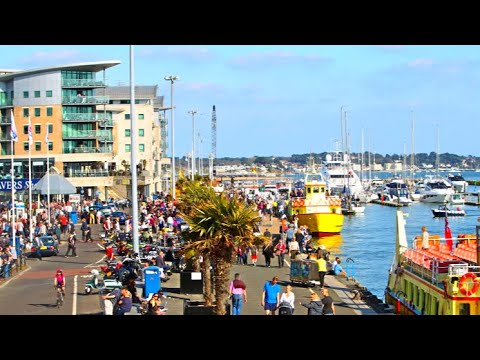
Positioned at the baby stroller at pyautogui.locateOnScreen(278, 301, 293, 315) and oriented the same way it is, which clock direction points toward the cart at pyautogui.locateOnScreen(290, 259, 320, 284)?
The cart is roughly at 6 o'clock from the baby stroller.

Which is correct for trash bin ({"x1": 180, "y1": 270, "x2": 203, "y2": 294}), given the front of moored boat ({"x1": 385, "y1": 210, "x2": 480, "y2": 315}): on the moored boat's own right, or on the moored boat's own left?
on the moored boat's own left

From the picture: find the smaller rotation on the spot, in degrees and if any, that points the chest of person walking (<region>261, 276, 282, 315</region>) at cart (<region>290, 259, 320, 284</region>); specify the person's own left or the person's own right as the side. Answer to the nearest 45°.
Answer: approximately 180°

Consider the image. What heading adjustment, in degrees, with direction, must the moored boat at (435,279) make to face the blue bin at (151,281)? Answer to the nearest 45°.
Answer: approximately 90° to its left

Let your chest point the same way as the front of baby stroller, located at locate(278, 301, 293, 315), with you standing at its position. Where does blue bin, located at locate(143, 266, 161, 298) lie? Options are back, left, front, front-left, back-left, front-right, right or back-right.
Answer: back-right

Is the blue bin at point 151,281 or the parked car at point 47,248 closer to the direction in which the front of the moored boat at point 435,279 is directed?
the parked car

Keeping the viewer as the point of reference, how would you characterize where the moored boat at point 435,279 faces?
facing away from the viewer and to the left of the viewer

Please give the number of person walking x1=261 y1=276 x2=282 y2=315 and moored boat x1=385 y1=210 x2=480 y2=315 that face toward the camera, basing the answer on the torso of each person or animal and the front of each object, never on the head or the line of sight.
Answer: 1

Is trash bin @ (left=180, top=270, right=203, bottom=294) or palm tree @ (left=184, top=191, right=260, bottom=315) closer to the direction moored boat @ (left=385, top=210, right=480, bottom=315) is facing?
the trash bin

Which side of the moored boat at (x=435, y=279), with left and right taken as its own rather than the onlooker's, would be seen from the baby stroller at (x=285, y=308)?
left
